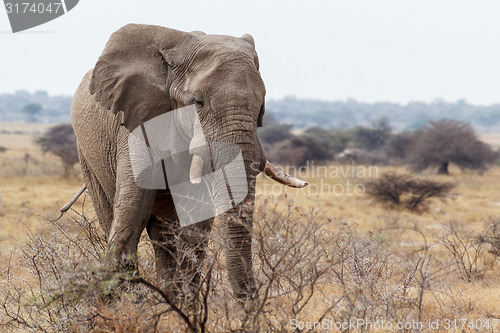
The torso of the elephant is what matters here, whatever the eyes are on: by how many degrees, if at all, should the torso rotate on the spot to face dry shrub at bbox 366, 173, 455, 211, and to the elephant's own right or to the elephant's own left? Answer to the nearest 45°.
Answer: approximately 90° to the elephant's own left

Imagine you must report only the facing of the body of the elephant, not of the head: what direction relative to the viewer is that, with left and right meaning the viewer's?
facing the viewer and to the right of the viewer

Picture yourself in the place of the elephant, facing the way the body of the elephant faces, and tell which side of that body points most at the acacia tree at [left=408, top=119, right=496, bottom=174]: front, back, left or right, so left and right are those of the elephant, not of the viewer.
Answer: left
